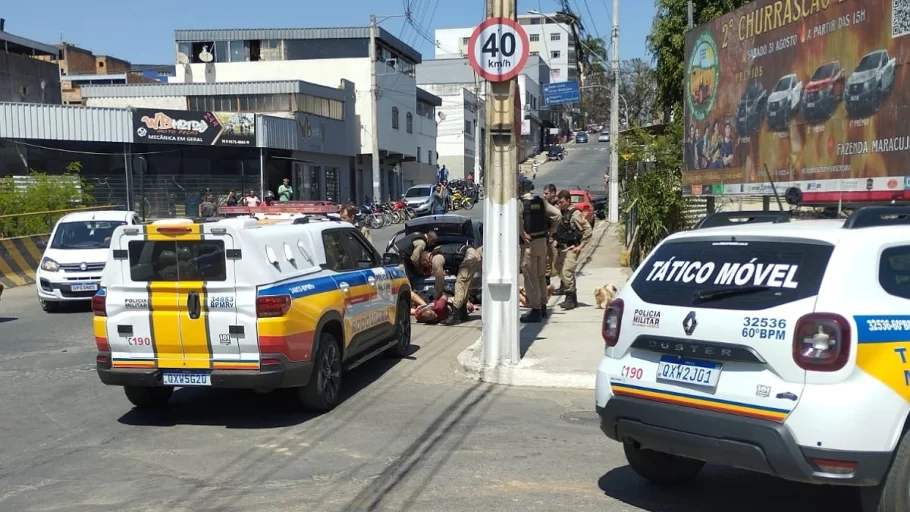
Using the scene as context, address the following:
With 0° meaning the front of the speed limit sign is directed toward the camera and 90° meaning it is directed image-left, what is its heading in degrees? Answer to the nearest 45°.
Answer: approximately 0°

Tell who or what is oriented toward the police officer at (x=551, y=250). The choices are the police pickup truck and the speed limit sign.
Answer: the police pickup truck

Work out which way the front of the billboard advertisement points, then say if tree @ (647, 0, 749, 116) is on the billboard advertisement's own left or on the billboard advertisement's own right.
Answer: on the billboard advertisement's own right

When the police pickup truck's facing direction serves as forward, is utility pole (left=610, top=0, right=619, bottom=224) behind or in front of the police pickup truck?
in front

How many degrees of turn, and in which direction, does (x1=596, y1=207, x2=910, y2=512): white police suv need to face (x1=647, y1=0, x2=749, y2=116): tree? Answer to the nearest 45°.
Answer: approximately 45° to its left

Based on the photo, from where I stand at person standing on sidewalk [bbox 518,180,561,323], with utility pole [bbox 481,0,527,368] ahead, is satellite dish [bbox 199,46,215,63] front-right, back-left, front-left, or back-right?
back-right

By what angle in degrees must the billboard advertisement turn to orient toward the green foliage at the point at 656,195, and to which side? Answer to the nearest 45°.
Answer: approximately 90° to its right

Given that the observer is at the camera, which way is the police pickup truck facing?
facing away from the viewer and to the right of the viewer

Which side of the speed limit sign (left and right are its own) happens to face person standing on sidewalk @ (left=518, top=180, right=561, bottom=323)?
back

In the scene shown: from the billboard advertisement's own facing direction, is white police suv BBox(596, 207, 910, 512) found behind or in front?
in front

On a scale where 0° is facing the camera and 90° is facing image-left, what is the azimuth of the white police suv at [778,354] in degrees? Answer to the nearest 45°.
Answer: approximately 225°

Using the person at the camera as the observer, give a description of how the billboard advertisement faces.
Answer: facing the viewer and to the left of the viewer

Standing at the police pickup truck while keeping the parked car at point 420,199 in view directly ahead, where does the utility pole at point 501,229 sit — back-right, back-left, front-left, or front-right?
front-right

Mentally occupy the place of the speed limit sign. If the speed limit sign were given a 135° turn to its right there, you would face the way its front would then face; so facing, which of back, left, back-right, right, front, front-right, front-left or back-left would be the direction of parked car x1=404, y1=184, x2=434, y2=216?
front-right

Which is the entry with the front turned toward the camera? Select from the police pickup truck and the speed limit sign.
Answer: the speed limit sign

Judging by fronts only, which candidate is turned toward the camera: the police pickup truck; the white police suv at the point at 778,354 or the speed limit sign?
the speed limit sign
